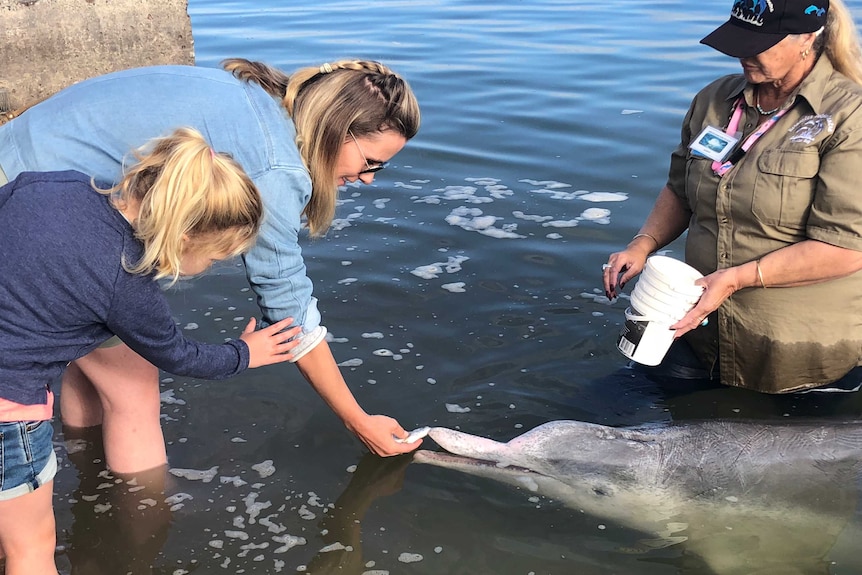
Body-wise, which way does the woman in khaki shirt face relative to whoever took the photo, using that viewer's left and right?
facing the viewer and to the left of the viewer

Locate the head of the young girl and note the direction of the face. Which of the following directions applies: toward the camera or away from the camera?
away from the camera

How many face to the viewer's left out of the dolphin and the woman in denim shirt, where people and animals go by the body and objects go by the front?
1

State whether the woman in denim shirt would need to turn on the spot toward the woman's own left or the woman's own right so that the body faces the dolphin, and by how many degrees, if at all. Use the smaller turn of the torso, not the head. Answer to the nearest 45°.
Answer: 0° — they already face it

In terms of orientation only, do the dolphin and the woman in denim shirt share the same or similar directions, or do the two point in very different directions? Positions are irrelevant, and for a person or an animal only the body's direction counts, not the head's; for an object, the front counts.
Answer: very different directions

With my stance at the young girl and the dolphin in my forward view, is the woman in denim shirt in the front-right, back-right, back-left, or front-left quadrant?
front-left

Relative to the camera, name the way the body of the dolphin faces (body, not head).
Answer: to the viewer's left

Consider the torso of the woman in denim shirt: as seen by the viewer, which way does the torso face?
to the viewer's right

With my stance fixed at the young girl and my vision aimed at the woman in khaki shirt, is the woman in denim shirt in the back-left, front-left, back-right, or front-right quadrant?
front-left

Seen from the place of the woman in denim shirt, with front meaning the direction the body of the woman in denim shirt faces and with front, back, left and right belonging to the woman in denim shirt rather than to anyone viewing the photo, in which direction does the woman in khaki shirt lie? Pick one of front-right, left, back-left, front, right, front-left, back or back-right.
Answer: front

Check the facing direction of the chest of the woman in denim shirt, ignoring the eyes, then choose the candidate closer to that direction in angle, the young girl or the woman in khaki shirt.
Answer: the woman in khaki shirt

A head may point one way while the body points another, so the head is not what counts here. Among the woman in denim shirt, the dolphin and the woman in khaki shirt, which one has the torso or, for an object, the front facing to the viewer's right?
the woman in denim shirt

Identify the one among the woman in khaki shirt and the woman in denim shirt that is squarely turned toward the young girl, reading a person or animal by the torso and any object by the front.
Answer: the woman in khaki shirt
